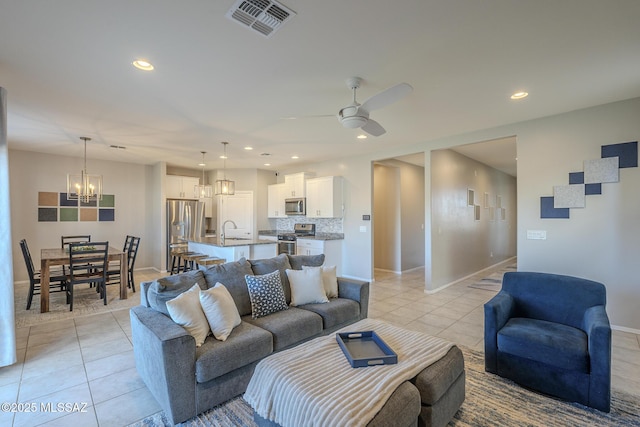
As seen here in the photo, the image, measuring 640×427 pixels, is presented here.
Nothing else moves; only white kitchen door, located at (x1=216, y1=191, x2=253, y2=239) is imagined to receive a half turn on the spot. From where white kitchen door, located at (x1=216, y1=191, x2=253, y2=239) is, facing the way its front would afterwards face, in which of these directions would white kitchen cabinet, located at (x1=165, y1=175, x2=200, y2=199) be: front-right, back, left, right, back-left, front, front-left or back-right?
left

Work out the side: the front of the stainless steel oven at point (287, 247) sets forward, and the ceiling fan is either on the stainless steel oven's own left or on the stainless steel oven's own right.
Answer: on the stainless steel oven's own left

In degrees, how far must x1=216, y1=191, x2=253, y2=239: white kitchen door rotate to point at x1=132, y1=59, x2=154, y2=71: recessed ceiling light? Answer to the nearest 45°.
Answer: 0° — it already faces it

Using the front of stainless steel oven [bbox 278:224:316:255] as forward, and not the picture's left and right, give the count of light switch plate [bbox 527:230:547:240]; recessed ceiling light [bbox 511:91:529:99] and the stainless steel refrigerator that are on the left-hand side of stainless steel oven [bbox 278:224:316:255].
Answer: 2

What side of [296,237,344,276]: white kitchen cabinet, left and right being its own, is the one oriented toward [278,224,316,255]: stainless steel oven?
right

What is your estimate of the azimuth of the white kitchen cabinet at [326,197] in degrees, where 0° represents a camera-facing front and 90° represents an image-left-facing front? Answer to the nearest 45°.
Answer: approximately 45°

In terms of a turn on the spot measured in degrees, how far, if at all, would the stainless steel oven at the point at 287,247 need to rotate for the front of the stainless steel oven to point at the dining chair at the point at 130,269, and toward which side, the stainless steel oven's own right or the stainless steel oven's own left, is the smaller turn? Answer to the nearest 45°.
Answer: approximately 45° to the stainless steel oven's own right

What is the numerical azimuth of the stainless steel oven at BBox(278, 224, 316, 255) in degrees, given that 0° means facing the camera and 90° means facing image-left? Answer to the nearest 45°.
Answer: approximately 45°

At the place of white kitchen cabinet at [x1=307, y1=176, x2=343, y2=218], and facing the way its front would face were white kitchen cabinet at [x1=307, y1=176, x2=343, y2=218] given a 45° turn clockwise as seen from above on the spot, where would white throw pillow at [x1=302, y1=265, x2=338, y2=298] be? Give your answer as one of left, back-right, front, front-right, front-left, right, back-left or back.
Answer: left

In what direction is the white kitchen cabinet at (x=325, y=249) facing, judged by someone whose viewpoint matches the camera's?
facing the viewer and to the left of the viewer
